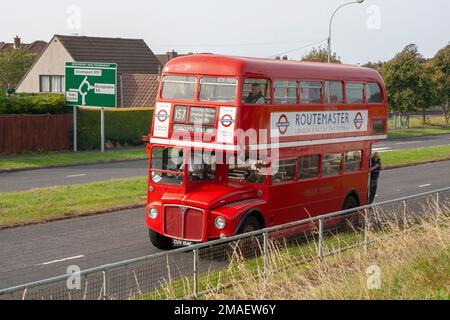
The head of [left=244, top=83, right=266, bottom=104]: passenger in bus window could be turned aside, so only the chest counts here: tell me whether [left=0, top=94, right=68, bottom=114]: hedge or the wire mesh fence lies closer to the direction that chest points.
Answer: the wire mesh fence

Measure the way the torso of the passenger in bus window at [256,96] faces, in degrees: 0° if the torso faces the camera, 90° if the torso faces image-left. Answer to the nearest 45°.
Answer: approximately 45°

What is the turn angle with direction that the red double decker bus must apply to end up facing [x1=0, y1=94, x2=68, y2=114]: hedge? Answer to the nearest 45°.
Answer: approximately 90° to its right

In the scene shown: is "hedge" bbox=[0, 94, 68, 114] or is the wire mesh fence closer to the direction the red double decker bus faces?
the wire mesh fence

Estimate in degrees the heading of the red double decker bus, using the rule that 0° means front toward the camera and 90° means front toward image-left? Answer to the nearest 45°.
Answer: approximately 45°
